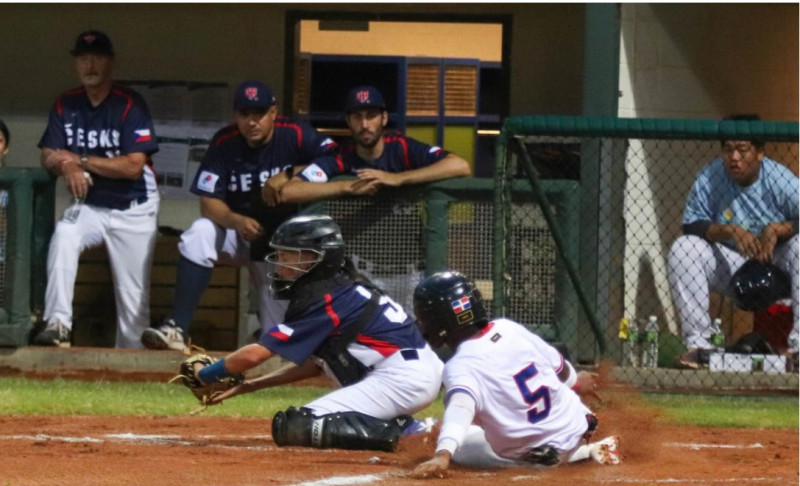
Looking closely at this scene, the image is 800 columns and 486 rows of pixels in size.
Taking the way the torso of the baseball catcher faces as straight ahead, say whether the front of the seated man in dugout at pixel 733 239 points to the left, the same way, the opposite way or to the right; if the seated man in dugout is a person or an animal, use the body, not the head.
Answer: to the left

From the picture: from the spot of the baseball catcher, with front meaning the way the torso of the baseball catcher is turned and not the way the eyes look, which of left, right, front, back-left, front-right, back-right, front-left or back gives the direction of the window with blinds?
right

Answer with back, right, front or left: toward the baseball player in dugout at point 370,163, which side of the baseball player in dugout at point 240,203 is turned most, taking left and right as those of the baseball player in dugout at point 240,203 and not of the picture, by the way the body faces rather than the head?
left

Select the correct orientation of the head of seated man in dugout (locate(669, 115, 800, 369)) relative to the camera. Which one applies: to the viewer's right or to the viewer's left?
to the viewer's left

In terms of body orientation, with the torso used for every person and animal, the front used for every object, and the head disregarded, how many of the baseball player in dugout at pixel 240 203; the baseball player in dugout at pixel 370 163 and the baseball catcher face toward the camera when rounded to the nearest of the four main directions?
2

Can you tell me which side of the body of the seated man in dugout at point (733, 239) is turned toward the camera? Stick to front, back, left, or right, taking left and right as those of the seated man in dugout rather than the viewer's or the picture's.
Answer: front

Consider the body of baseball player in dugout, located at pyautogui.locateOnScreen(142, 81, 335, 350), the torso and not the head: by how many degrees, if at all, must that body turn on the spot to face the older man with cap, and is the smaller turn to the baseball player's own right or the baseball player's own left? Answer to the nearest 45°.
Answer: approximately 90° to the baseball player's own right

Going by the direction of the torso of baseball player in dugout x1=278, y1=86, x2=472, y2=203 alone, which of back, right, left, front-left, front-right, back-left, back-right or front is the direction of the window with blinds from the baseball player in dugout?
back

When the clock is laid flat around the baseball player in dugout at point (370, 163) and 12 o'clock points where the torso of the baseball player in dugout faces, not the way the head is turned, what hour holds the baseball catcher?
The baseball catcher is roughly at 12 o'clock from the baseball player in dugout.

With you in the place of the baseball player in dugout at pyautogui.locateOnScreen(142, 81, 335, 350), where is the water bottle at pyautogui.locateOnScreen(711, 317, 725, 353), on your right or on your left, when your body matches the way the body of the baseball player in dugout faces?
on your left

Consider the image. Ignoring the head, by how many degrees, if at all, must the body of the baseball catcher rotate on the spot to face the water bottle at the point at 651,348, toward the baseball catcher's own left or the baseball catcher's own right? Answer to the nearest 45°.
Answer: approximately 135° to the baseball catcher's own right

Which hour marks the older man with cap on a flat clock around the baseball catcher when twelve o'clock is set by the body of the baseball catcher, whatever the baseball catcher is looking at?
The older man with cap is roughly at 2 o'clock from the baseball catcher.

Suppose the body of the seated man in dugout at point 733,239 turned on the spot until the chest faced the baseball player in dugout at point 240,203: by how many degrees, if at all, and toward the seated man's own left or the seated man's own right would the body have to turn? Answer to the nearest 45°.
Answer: approximately 90° to the seated man's own right

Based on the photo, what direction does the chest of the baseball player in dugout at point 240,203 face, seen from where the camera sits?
toward the camera

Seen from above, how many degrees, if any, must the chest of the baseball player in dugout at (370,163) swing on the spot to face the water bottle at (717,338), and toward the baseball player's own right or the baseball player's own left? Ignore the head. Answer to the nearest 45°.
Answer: approximately 90° to the baseball player's own left

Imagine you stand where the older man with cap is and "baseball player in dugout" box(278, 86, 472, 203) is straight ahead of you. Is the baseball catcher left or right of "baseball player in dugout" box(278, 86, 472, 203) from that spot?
right
